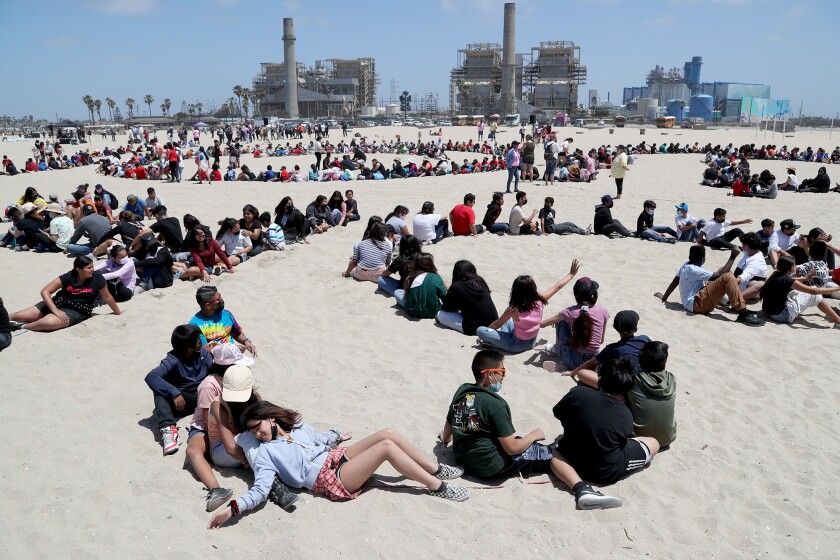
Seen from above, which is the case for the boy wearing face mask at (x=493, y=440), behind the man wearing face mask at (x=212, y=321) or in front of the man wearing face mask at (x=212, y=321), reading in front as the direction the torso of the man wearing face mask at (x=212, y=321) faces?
in front

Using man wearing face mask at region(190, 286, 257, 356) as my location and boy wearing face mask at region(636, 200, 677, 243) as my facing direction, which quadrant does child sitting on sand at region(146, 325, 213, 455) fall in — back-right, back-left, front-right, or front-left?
back-right

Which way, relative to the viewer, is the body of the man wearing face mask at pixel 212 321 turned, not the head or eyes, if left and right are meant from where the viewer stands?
facing the viewer and to the right of the viewer

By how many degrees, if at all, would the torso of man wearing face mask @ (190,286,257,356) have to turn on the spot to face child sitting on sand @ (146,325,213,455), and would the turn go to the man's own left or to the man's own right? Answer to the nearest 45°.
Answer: approximately 45° to the man's own right

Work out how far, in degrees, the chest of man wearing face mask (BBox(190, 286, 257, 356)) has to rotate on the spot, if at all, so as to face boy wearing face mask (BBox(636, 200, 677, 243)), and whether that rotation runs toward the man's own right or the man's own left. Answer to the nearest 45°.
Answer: approximately 90° to the man's own left
